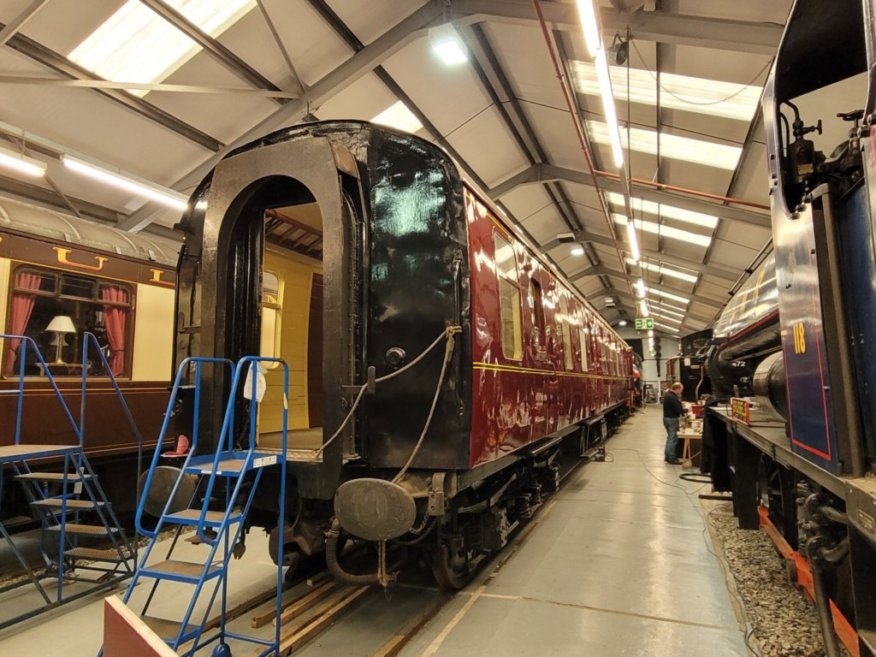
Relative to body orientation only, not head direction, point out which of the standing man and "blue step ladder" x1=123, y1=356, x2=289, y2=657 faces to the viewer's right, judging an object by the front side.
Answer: the standing man

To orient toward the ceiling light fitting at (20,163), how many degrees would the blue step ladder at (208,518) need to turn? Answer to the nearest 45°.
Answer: approximately 90° to its right

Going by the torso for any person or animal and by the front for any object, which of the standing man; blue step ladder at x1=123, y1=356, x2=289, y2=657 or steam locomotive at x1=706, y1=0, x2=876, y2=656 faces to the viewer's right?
the standing man

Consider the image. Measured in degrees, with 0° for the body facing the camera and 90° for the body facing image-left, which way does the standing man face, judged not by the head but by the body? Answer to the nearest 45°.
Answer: approximately 270°

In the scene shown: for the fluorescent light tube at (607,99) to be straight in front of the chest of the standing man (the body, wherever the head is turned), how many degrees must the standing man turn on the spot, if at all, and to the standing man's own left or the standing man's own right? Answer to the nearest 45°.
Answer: approximately 90° to the standing man's own right

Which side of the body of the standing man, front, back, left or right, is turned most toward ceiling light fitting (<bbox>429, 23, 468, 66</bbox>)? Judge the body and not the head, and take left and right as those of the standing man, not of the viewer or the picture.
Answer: right

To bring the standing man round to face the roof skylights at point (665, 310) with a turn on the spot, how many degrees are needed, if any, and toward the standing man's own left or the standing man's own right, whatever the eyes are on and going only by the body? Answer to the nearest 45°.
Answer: approximately 90° to the standing man's own left

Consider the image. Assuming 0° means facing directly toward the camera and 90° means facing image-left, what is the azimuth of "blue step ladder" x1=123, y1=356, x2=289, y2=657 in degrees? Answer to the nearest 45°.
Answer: approximately 45°
